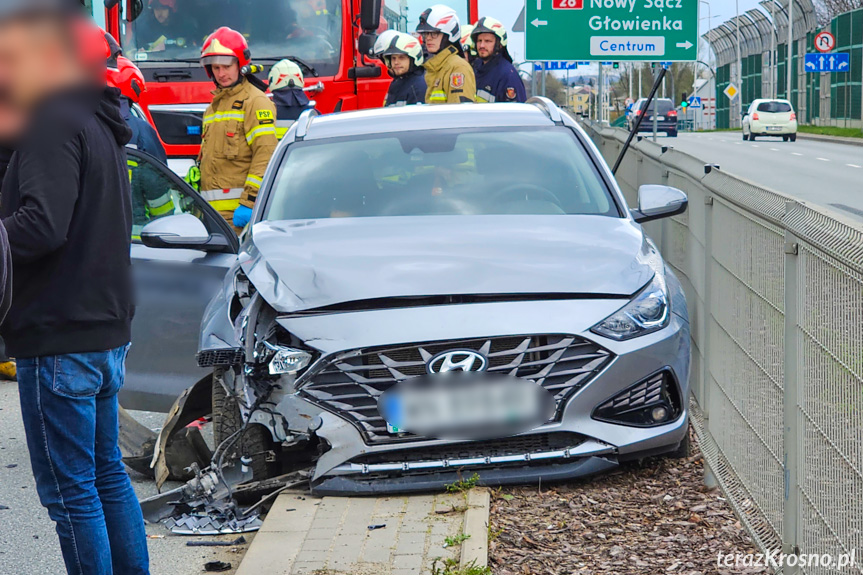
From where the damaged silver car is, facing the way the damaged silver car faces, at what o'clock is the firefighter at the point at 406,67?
The firefighter is roughly at 6 o'clock from the damaged silver car.

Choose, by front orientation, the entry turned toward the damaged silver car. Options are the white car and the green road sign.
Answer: the green road sign

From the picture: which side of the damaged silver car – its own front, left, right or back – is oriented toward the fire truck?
back

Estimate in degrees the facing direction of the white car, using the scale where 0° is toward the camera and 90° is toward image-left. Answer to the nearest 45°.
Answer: approximately 180°

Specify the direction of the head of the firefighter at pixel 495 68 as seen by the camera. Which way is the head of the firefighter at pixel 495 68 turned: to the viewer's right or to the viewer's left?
to the viewer's left

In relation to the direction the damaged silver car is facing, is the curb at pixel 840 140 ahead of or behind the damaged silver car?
behind
